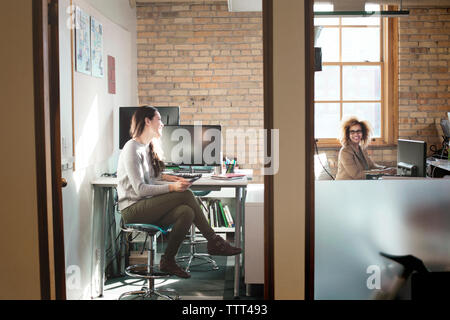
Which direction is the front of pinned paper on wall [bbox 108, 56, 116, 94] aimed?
to the viewer's right

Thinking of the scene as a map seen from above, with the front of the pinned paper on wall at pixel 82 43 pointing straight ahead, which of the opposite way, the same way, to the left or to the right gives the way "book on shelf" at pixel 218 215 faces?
to the right

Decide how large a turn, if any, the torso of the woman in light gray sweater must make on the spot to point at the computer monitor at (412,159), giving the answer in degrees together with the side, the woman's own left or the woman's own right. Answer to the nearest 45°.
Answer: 0° — they already face it

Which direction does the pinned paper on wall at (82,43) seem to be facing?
to the viewer's right

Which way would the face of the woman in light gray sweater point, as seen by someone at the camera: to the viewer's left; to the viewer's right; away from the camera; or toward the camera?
to the viewer's right

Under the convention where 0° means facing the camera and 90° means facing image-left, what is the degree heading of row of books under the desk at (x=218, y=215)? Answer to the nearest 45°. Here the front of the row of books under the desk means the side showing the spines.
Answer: approximately 0°

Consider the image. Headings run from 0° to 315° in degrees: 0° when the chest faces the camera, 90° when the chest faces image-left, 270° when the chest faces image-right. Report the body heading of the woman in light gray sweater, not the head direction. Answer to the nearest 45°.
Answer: approximately 270°

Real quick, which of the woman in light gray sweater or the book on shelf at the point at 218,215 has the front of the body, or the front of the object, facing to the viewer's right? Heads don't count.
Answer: the woman in light gray sweater
